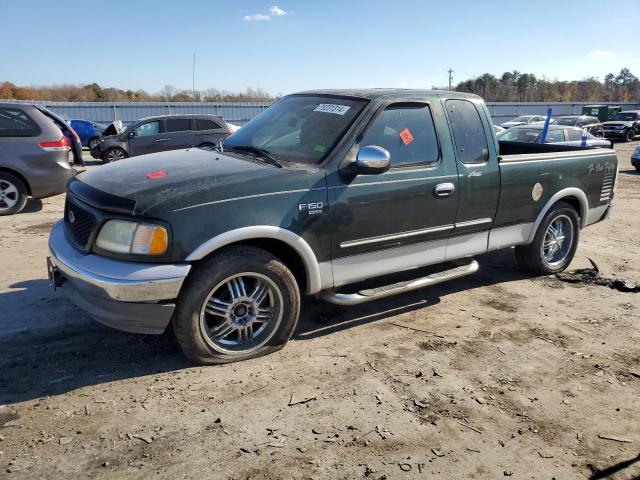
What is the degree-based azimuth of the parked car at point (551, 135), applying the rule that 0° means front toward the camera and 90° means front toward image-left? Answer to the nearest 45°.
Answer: approximately 45°

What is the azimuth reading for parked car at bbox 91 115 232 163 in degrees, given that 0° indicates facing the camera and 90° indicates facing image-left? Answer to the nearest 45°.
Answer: approximately 90°

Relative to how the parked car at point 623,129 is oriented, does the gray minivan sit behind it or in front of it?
in front

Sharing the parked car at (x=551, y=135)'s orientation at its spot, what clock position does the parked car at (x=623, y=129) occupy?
the parked car at (x=623, y=129) is roughly at 5 o'clock from the parked car at (x=551, y=135).

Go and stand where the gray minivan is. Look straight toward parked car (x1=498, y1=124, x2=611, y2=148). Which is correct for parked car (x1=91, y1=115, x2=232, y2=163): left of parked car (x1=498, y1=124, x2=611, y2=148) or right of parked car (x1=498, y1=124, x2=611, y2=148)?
left

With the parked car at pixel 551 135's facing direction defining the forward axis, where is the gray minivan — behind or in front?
in front
